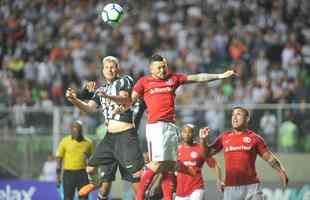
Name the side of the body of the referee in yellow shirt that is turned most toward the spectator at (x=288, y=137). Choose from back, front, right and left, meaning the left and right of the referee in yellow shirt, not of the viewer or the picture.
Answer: left

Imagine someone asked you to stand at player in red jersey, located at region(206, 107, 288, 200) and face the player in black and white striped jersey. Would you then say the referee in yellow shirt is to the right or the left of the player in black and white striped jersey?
right

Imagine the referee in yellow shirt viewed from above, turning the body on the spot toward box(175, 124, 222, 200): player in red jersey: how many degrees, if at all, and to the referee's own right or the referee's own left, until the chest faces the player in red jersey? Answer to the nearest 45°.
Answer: approximately 45° to the referee's own left
